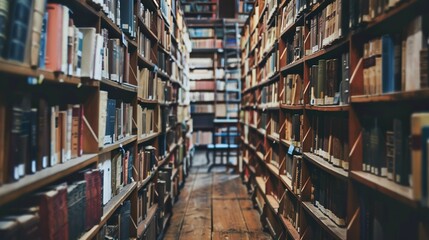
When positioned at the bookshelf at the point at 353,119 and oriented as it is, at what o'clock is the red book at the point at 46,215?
The red book is roughly at 12 o'clock from the bookshelf.

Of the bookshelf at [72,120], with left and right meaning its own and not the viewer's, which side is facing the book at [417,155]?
front

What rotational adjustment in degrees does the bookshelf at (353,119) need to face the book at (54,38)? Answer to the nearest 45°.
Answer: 0° — it already faces it

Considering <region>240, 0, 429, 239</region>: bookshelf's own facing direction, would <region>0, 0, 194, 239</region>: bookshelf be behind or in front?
in front

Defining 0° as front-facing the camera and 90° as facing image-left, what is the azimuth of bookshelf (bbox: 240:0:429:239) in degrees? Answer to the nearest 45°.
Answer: approximately 45°

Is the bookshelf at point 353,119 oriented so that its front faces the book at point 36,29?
yes

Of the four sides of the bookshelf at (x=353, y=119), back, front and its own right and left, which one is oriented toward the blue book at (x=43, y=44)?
front

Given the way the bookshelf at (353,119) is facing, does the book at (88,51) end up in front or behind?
in front

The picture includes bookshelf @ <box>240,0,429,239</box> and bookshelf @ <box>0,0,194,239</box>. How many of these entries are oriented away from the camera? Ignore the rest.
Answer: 0
